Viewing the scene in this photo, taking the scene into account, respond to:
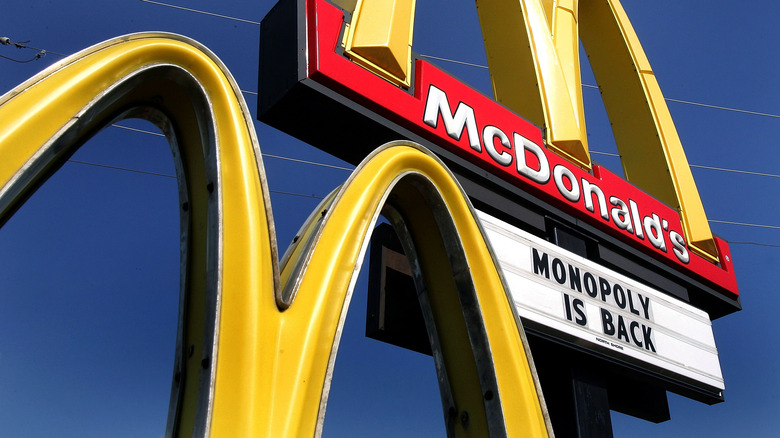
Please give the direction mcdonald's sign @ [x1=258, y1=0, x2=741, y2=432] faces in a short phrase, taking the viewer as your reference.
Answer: facing the viewer and to the right of the viewer

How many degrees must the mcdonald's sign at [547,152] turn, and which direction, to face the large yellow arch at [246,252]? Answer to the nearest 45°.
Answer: approximately 90° to its right
